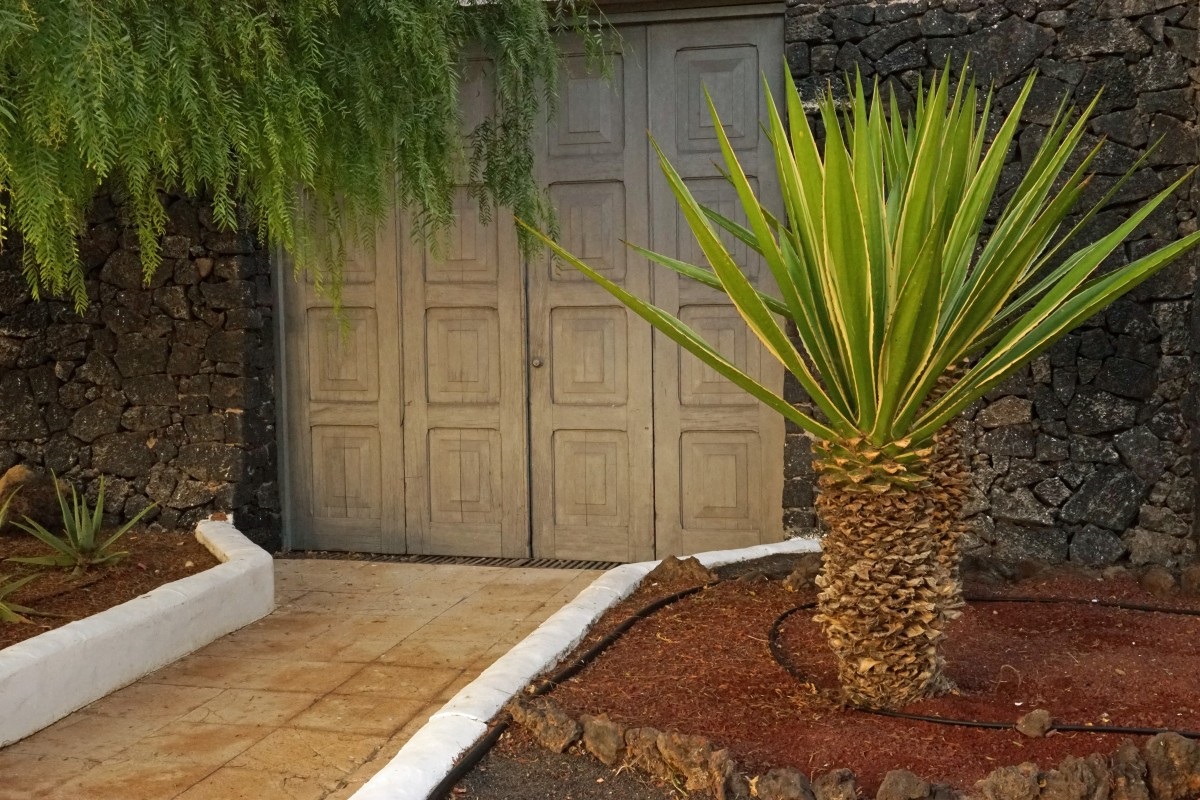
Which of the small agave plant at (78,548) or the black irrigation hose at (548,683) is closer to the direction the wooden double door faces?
the black irrigation hose

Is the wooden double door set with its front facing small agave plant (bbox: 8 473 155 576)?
no

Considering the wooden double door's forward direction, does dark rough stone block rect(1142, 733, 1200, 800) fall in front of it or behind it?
in front

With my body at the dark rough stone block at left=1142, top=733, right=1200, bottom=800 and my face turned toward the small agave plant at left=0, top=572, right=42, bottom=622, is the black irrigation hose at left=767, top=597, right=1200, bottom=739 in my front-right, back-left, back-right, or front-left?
front-right

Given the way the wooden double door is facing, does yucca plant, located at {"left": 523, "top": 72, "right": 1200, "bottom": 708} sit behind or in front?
in front

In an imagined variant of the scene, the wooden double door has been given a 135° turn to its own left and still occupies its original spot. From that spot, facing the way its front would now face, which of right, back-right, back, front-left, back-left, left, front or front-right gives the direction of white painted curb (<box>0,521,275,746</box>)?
back

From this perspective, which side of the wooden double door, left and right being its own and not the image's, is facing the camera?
front

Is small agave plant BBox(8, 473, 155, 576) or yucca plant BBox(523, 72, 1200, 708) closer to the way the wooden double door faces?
the yucca plant

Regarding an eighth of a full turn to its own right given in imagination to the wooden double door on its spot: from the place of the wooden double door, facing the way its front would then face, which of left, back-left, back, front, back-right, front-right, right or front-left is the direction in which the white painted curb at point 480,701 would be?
front-left

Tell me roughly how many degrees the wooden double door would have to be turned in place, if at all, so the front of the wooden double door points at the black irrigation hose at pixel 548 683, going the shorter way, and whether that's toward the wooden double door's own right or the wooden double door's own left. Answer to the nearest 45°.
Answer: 0° — it already faces it

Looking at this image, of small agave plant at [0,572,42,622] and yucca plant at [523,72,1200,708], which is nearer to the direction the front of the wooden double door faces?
the yucca plant
